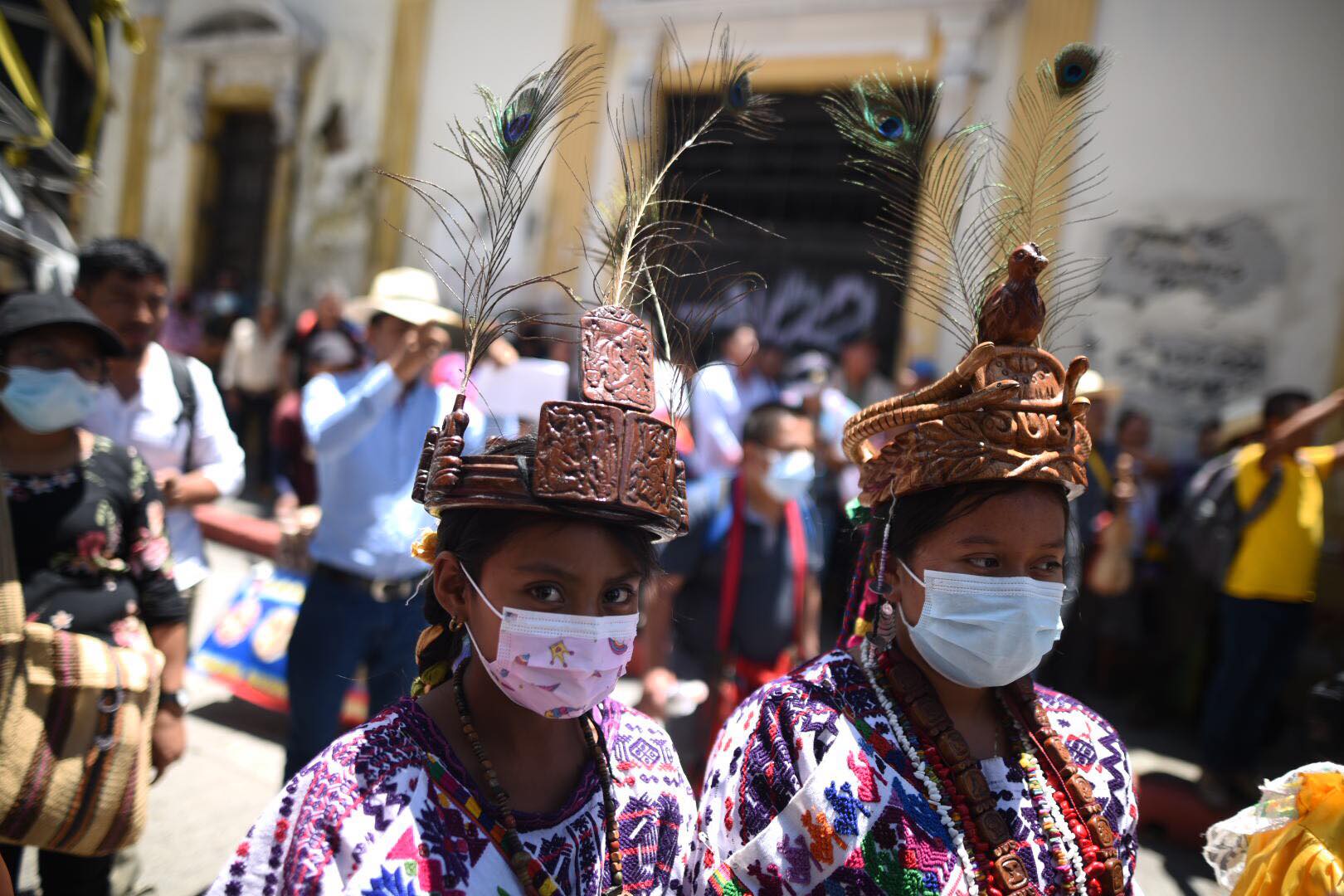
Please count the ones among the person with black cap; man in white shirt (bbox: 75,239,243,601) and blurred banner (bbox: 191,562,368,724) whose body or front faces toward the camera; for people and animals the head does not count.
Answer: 3

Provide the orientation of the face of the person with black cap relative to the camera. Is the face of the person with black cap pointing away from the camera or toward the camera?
toward the camera

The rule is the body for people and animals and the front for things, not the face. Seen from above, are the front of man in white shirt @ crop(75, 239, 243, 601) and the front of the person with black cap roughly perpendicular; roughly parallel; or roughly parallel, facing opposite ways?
roughly parallel

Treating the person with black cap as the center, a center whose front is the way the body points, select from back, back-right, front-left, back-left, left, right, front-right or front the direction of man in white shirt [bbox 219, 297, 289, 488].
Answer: back

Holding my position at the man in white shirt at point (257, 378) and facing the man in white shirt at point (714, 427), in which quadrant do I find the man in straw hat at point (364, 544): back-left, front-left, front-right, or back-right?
front-right

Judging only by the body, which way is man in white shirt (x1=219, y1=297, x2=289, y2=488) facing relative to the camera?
toward the camera

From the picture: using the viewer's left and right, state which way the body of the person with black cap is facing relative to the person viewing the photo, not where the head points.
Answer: facing the viewer

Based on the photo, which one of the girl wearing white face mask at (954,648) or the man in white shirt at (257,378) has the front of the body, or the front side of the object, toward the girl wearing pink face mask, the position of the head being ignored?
the man in white shirt

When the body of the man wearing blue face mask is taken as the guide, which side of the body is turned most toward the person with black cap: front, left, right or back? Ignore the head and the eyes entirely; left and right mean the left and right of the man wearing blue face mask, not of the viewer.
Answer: right

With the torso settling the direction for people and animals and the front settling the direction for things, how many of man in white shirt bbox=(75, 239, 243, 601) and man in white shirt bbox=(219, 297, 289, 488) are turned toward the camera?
2

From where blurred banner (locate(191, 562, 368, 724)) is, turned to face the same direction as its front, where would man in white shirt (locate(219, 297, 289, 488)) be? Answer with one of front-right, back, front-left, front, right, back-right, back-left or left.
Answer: back

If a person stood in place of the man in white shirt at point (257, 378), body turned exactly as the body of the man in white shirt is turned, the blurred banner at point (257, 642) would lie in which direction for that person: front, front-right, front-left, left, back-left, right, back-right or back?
front

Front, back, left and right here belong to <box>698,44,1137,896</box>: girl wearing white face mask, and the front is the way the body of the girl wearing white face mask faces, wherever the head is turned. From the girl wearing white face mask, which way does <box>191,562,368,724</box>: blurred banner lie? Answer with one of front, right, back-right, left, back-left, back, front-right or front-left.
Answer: back

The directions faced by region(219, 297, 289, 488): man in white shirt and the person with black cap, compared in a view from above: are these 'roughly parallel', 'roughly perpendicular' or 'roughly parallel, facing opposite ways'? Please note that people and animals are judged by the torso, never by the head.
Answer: roughly parallel

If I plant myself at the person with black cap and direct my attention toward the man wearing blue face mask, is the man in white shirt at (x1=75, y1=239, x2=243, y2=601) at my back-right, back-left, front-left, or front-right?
front-left
